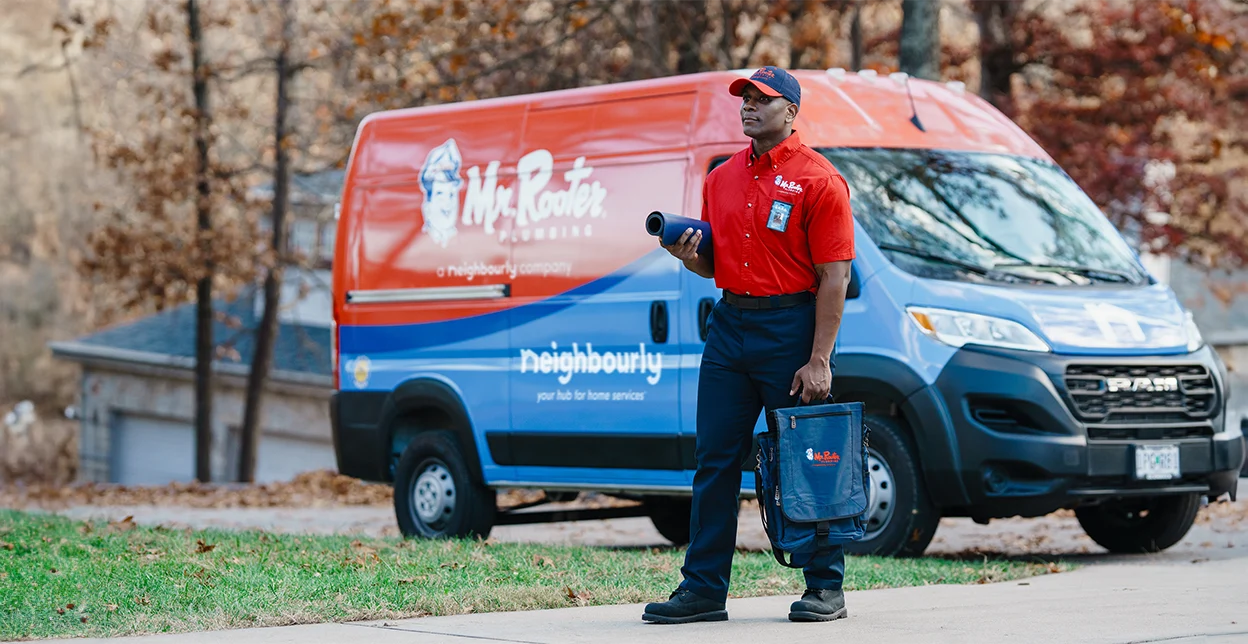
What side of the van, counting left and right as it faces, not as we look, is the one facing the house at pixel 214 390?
back

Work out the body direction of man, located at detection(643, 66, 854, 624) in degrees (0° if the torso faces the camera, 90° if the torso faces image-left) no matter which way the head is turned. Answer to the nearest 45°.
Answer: approximately 45°

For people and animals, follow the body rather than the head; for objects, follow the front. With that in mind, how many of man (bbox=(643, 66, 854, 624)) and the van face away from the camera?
0

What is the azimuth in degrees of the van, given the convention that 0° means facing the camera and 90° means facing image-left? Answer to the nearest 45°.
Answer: approximately 315°

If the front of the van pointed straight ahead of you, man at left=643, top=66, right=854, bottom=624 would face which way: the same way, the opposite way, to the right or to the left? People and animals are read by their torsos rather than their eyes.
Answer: to the right

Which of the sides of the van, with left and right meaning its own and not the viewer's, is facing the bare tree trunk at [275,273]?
back

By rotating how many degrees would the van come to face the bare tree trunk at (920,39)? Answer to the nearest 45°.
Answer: approximately 135° to its left

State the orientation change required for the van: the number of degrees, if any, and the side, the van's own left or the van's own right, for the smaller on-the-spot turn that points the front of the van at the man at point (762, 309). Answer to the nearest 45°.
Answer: approximately 45° to the van's own right

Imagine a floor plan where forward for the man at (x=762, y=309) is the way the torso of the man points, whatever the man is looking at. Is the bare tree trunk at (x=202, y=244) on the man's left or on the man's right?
on the man's right
